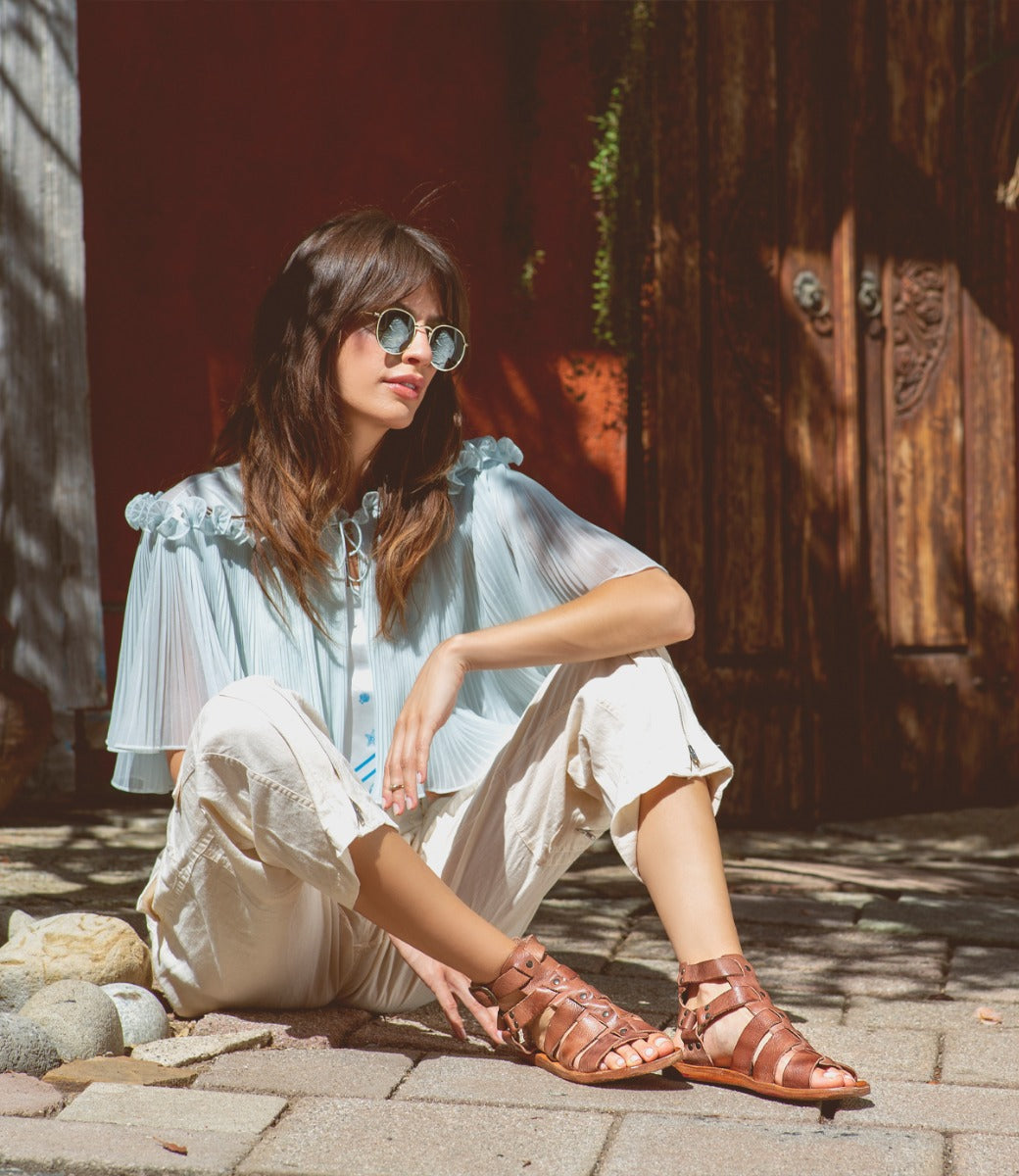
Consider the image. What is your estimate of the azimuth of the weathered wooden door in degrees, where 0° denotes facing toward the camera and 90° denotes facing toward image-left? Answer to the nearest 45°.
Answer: approximately 0°

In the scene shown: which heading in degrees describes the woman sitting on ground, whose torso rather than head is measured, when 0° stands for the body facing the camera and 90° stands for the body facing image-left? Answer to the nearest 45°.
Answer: approximately 315°

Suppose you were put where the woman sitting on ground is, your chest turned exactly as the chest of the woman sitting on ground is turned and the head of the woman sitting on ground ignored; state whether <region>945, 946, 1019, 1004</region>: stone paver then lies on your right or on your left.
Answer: on your left

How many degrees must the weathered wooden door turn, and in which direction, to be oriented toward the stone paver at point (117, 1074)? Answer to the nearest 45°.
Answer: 0° — it already faces it

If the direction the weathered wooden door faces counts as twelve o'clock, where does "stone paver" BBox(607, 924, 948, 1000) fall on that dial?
The stone paver is roughly at 12 o'clock from the weathered wooden door.

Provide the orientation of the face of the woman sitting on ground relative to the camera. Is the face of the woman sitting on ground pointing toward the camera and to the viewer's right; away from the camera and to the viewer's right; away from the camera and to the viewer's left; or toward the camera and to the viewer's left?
toward the camera and to the viewer's right

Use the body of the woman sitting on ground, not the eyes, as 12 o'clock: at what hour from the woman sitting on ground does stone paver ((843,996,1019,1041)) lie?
The stone paver is roughly at 10 o'clock from the woman sitting on ground.

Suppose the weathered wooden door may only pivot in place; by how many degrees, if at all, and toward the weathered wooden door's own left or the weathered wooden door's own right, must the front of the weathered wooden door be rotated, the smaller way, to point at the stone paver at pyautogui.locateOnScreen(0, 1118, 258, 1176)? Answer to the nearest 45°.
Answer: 0° — it already faces it
